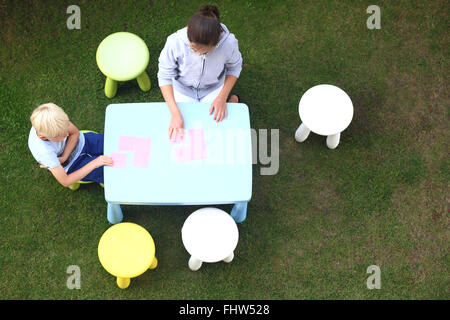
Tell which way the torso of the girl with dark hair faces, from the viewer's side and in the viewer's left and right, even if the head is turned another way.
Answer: facing the viewer

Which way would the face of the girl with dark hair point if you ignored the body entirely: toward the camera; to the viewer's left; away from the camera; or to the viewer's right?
toward the camera

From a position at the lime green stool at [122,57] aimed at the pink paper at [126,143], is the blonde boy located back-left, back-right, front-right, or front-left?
front-right

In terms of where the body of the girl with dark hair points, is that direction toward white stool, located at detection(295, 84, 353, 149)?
no

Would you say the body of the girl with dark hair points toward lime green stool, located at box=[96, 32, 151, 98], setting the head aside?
no

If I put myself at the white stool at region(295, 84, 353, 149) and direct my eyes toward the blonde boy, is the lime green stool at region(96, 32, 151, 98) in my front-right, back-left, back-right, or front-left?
front-right
